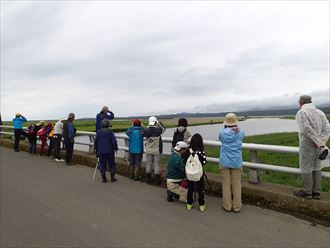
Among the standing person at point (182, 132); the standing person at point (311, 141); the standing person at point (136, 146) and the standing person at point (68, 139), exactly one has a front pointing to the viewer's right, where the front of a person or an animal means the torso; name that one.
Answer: the standing person at point (68, 139)

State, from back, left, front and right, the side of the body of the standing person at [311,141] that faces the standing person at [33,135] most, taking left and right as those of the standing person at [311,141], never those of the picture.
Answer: front

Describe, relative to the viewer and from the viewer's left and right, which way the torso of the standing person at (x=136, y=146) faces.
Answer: facing away from the viewer

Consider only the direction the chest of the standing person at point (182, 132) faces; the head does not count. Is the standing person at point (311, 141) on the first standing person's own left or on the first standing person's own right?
on the first standing person's own right

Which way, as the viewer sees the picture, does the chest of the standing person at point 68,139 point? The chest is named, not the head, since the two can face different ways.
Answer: to the viewer's right

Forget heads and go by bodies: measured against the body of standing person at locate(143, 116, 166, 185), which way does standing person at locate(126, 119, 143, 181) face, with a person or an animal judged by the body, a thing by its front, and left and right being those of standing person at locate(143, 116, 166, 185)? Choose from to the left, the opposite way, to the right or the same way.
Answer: the same way

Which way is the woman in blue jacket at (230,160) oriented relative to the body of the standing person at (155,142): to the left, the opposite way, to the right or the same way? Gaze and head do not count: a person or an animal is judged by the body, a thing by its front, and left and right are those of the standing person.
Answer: the same way

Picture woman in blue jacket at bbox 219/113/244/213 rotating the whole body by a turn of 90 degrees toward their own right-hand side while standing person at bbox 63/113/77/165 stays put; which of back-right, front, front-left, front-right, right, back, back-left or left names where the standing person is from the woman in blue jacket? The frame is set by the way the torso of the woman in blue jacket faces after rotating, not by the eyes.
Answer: back-left

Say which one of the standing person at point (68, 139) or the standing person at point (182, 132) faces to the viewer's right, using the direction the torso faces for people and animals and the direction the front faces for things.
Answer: the standing person at point (68, 139)

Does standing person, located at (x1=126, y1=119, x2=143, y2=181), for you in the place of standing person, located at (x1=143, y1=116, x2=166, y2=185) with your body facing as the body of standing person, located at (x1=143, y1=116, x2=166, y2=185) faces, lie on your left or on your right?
on your left

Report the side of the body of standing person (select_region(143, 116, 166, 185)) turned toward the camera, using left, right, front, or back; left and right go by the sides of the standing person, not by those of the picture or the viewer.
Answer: back

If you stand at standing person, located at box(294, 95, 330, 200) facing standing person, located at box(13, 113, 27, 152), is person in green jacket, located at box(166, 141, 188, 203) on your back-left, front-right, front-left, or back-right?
front-left

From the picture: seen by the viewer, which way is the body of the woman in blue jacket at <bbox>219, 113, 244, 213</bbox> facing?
away from the camera

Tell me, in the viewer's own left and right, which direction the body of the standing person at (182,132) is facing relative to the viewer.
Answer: facing away from the viewer
